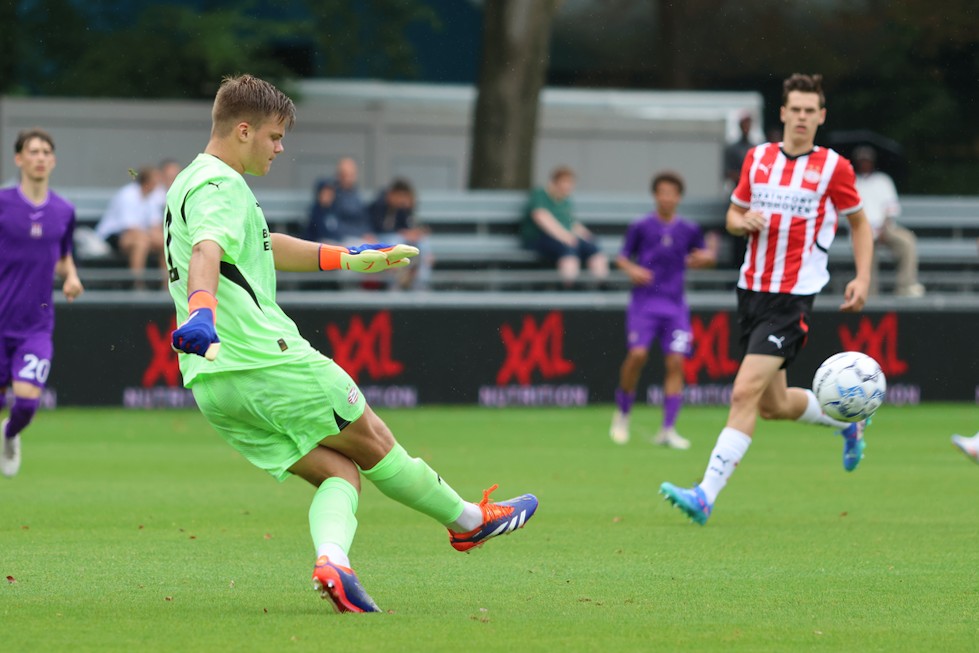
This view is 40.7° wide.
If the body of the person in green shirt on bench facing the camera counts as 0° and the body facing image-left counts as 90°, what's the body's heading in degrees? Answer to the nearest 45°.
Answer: approximately 315°

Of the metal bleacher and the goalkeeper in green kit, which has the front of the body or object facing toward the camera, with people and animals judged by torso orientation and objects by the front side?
the metal bleacher

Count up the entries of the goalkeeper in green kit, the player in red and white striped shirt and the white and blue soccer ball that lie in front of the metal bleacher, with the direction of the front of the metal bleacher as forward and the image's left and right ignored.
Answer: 3

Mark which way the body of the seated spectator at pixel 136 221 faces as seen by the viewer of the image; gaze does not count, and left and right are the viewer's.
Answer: facing the viewer and to the right of the viewer

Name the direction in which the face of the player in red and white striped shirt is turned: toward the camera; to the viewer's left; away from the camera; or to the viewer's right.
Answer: toward the camera

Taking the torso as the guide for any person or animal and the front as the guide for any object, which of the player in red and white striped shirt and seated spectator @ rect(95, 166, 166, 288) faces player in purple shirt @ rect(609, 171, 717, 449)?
the seated spectator

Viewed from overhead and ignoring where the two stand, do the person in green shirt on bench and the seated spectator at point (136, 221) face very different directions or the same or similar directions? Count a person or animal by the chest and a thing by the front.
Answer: same or similar directions

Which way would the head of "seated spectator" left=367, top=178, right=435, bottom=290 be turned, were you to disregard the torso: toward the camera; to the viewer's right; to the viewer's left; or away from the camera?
toward the camera

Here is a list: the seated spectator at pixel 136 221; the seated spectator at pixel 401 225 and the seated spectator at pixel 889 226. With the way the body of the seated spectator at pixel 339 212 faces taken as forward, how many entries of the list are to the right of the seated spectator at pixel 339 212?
1

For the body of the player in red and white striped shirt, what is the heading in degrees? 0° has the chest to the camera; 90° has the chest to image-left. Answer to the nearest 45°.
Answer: approximately 45°

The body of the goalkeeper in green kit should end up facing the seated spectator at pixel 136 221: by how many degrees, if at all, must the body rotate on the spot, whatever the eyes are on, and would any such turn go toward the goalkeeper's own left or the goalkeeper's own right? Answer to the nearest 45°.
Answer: approximately 90° to the goalkeeper's own left

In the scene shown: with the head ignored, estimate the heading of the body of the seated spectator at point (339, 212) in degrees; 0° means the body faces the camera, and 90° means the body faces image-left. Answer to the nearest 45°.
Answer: approximately 0°

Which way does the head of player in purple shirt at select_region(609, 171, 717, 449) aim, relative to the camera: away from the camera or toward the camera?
toward the camera

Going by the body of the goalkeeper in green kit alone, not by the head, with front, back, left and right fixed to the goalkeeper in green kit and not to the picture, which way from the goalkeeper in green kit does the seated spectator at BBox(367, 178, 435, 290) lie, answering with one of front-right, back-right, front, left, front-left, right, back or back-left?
left

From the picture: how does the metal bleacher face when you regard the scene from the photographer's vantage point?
facing the viewer

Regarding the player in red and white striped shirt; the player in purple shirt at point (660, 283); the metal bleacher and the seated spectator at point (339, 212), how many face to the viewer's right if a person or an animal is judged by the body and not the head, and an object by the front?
0

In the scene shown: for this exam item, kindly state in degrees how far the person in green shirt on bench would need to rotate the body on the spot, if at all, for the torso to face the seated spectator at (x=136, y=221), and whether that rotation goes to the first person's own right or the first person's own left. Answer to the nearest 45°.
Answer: approximately 135° to the first person's own right

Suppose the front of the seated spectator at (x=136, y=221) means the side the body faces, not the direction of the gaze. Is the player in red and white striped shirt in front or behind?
in front

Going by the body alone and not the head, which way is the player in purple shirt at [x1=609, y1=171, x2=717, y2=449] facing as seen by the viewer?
toward the camera

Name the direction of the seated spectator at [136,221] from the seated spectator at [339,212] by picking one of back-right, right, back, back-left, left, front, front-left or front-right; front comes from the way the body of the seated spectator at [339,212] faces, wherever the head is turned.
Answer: right
